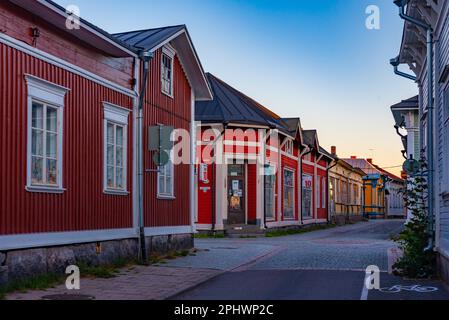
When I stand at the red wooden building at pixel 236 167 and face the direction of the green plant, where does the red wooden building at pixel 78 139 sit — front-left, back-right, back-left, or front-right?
front-right

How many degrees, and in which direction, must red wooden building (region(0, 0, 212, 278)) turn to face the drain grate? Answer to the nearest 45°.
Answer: approximately 45° to its right

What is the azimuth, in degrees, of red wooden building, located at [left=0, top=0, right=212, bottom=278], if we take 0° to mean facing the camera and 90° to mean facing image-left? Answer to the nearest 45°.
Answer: approximately 315°

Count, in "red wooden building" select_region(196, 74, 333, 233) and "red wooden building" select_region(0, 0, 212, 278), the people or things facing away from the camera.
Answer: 0

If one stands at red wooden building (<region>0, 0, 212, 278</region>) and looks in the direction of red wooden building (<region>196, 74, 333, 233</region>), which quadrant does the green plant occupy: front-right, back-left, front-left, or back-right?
front-right

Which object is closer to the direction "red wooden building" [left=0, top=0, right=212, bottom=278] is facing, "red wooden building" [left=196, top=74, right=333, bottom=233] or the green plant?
the green plant

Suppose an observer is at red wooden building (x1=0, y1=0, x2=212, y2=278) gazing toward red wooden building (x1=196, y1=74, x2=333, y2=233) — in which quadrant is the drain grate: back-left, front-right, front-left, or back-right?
back-right

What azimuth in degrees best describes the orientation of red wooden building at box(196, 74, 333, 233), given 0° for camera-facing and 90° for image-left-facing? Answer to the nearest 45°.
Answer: approximately 0°

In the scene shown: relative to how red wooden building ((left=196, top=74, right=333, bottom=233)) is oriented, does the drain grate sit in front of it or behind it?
in front
